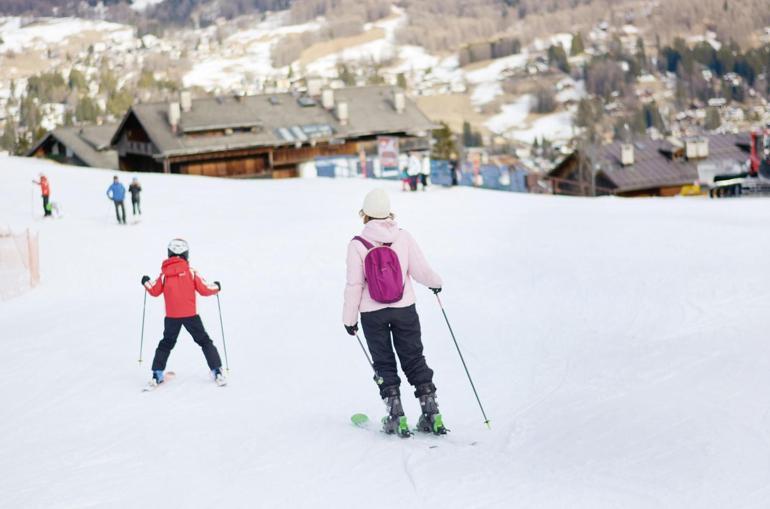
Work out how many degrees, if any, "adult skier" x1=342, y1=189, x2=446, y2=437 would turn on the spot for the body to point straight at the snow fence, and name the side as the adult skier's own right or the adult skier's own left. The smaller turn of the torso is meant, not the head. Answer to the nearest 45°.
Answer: approximately 45° to the adult skier's own left

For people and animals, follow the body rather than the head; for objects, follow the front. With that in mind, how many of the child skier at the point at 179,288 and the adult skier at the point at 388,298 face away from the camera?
2

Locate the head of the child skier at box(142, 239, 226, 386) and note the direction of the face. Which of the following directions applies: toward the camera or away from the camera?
away from the camera

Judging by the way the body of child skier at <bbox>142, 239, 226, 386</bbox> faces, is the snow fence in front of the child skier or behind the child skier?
in front

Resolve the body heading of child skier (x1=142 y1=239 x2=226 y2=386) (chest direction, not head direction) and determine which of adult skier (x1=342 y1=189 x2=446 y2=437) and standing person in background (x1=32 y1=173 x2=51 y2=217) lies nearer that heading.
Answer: the standing person in background

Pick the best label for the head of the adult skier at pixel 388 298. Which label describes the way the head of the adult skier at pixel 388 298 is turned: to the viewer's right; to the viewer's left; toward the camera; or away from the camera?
away from the camera

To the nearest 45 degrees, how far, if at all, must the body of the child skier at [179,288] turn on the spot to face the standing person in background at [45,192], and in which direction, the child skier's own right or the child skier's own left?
0° — they already face them

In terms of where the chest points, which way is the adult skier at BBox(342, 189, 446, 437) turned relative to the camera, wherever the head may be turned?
away from the camera

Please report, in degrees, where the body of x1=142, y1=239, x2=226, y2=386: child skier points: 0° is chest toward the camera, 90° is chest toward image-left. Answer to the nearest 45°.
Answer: approximately 180°

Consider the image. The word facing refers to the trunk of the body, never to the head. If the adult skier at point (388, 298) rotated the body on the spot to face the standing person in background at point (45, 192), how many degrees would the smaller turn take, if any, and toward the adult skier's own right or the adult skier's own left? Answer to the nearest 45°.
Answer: approximately 45° to the adult skier's own left

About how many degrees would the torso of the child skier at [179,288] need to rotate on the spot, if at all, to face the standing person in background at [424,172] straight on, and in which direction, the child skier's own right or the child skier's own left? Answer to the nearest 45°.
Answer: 0° — they already face them

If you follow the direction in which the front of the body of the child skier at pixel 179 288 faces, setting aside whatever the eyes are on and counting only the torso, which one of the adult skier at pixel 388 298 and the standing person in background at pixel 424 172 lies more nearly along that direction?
the standing person in background
